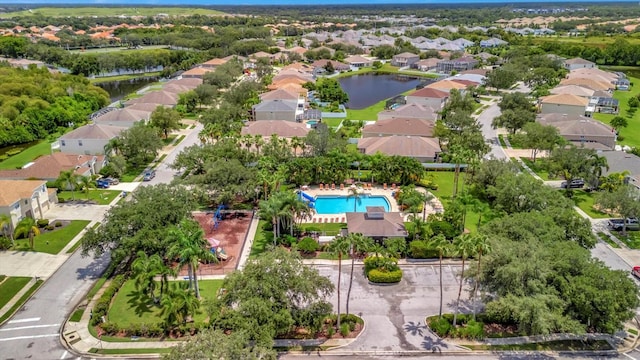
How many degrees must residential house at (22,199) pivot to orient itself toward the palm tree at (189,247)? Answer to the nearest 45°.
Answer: approximately 45° to its right

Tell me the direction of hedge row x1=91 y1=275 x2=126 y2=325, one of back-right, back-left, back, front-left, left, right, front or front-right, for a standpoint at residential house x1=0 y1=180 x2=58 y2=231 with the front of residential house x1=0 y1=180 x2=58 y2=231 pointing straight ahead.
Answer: front-right

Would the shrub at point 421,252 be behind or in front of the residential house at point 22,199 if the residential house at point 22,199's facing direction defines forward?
in front

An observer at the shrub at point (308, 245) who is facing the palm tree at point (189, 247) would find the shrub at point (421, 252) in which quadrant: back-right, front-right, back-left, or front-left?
back-left

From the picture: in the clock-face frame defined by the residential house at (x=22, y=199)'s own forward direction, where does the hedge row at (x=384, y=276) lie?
The hedge row is roughly at 12 o'clock from the residential house.

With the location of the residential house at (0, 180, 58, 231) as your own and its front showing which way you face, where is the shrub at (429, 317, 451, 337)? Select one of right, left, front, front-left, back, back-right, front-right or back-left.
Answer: front

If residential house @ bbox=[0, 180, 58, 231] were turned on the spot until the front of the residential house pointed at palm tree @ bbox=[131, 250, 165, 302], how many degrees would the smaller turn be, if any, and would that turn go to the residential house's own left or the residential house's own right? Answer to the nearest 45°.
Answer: approximately 45° to the residential house's own right

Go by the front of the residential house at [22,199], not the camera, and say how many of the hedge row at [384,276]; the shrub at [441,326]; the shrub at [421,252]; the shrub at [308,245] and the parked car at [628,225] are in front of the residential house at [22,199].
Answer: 5

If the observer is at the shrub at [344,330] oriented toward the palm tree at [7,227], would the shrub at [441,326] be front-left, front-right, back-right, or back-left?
back-right

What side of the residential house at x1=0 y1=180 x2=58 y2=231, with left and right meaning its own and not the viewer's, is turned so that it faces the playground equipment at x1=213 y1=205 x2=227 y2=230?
front

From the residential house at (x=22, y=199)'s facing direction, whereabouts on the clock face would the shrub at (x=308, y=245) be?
The shrub is roughly at 12 o'clock from the residential house.
